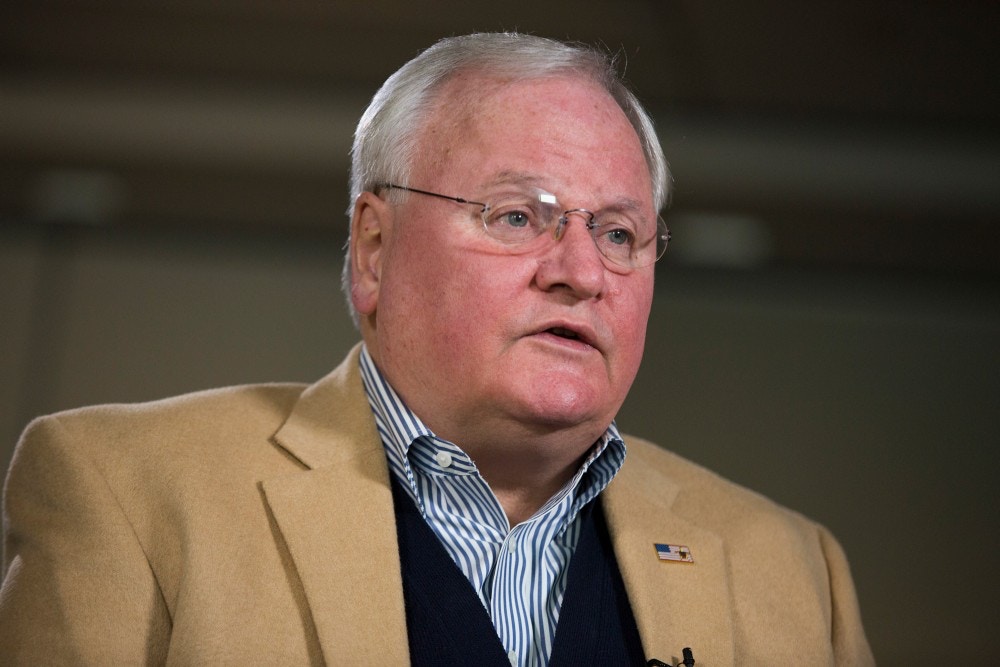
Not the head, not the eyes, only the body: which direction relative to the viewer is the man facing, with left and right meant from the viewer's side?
facing the viewer and to the right of the viewer

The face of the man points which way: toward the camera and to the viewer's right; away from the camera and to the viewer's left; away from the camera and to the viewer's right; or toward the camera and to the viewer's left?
toward the camera and to the viewer's right
